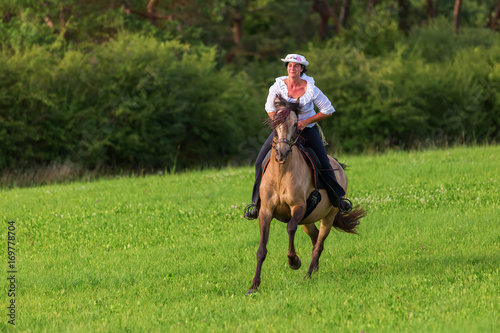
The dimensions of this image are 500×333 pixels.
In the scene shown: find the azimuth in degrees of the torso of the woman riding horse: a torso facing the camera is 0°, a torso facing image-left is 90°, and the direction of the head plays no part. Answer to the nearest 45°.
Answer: approximately 0°

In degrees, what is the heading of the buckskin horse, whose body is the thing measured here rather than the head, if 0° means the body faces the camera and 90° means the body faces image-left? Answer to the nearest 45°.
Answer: approximately 45°
